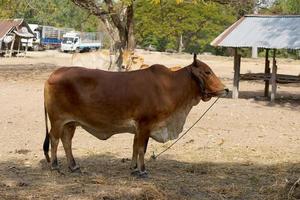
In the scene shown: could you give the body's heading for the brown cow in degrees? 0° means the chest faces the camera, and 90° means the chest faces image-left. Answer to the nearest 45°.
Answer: approximately 270°

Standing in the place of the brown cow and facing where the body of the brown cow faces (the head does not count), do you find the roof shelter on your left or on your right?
on your left

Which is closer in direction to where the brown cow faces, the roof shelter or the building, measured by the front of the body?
the roof shelter

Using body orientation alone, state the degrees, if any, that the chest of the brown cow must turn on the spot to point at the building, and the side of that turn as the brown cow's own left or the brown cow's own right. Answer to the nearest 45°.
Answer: approximately 90° to the brown cow's own left
